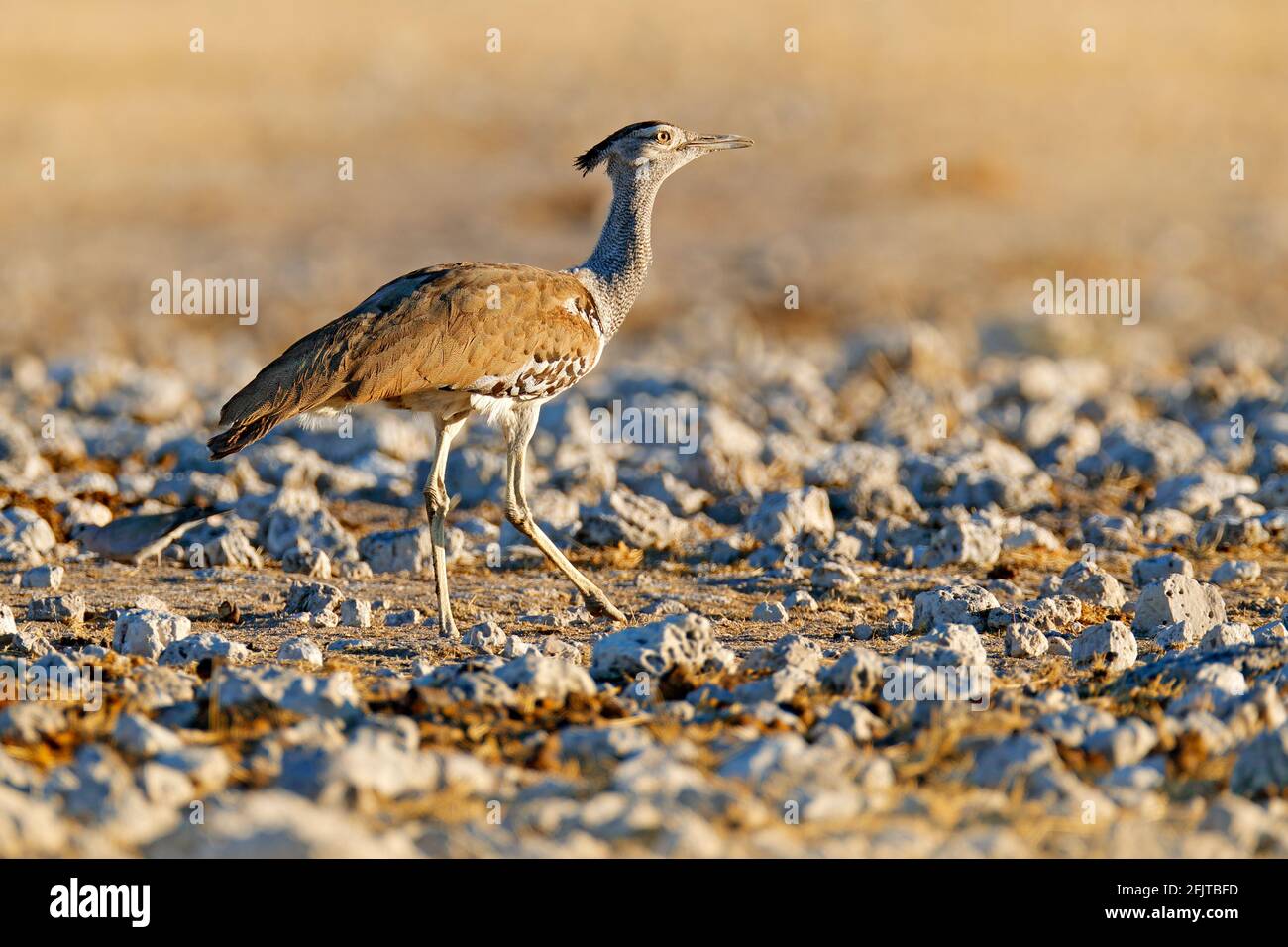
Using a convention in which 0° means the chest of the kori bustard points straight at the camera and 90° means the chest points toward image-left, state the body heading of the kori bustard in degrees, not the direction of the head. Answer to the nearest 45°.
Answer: approximately 270°

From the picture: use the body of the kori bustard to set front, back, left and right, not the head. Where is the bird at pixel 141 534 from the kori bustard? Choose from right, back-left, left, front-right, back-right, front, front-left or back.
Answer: back-left
